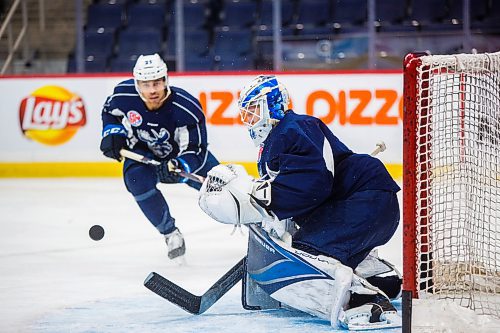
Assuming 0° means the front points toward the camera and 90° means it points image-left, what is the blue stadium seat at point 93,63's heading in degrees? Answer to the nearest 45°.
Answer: approximately 0°

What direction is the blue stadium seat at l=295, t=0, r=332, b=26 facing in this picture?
toward the camera

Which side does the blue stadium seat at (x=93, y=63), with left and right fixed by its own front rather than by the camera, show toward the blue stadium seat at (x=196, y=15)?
left

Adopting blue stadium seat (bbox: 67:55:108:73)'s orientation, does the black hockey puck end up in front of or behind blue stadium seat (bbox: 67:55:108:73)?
in front

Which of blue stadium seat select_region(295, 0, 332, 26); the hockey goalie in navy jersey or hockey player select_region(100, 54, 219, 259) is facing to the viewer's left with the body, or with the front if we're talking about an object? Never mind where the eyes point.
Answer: the hockey goalie in navy jersey

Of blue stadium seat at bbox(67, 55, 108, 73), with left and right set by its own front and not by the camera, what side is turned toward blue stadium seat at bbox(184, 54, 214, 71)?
left

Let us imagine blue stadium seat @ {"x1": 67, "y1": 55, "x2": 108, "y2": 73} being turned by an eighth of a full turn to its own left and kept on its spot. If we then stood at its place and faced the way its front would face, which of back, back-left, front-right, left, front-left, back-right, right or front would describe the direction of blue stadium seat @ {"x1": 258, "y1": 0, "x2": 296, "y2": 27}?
front-left

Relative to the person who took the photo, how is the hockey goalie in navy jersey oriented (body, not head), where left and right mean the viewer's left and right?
facing to the left of the viewer

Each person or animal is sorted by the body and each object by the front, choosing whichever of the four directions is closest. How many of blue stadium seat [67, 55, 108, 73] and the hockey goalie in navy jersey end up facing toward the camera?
1

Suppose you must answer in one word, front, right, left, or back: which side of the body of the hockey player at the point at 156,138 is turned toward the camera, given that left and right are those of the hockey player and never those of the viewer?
front

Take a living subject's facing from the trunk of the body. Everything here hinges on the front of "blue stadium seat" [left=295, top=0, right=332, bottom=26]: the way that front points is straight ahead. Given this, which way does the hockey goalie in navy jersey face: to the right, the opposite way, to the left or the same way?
to the right

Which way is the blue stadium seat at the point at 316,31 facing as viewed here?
toward the camera

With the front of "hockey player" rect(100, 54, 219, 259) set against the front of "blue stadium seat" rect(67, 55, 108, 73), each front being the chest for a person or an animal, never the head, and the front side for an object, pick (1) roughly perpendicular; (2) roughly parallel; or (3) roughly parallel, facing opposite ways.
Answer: roughly parallel

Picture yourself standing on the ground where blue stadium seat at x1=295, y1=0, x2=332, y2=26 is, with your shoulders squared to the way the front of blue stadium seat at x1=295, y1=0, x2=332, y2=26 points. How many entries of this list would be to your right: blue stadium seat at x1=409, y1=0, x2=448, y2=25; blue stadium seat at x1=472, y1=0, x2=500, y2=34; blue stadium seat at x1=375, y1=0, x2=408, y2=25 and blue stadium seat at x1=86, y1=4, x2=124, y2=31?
1

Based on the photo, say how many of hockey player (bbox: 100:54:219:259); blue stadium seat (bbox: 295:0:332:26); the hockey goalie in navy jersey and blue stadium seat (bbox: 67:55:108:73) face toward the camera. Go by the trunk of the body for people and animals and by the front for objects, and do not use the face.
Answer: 3
